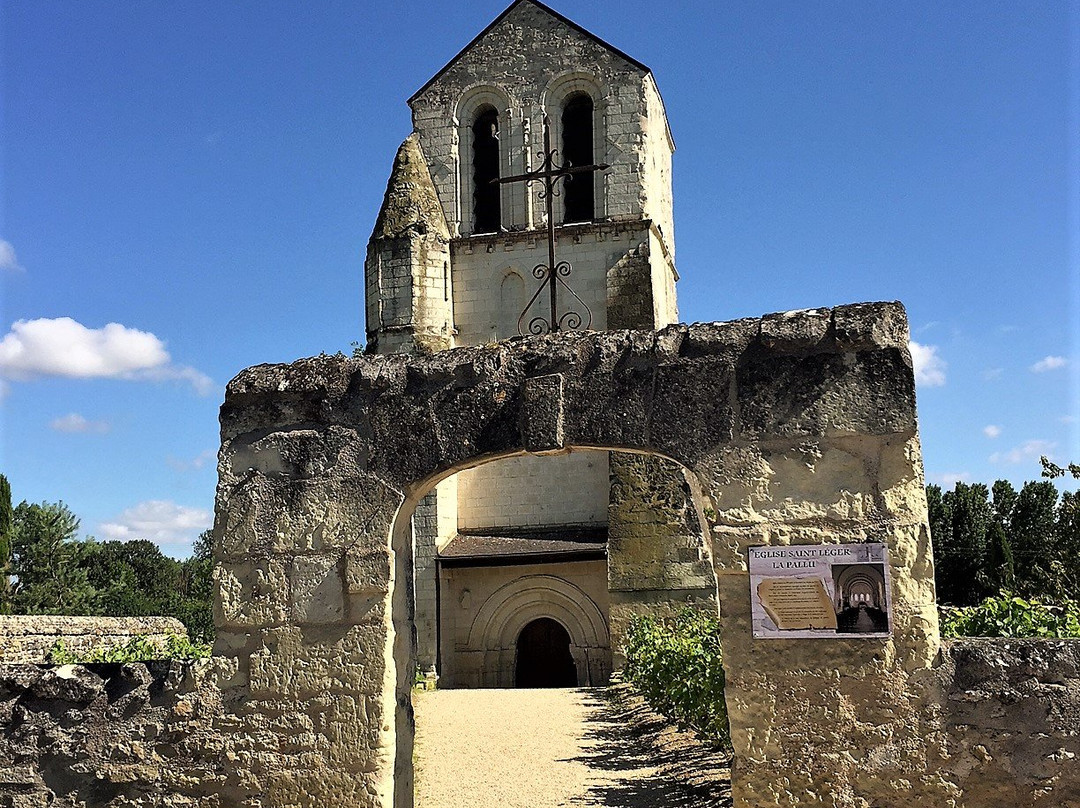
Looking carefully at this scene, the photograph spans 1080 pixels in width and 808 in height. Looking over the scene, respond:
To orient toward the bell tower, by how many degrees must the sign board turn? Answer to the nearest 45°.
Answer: approximately 180°

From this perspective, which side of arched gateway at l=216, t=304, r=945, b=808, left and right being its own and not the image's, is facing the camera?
front

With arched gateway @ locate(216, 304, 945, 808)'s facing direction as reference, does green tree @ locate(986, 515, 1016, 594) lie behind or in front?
behind

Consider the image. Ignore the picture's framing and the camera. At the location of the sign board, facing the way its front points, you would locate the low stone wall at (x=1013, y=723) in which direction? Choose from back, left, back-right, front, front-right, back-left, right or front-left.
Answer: left

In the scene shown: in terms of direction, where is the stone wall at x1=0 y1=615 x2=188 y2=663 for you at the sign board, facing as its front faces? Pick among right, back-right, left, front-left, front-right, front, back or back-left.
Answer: back-right

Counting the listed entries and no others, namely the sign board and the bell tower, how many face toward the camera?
2

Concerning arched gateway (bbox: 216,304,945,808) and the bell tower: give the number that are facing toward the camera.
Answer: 2

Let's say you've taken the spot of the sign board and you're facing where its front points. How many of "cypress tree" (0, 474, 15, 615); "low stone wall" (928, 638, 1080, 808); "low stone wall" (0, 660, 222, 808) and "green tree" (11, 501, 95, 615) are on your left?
1

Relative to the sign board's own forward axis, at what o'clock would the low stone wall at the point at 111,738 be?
The low stone wall is roughly at 3 o'clock from the sign board.

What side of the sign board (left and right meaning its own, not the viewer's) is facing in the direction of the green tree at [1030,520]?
back

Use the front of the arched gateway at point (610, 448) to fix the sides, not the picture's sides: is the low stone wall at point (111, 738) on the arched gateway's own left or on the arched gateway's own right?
on the arched gateway's own right

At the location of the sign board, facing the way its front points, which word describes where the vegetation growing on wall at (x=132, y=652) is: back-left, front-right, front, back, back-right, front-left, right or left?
back-right

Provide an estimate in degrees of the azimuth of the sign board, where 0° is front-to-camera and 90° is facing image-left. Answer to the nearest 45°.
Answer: approximately 0°
